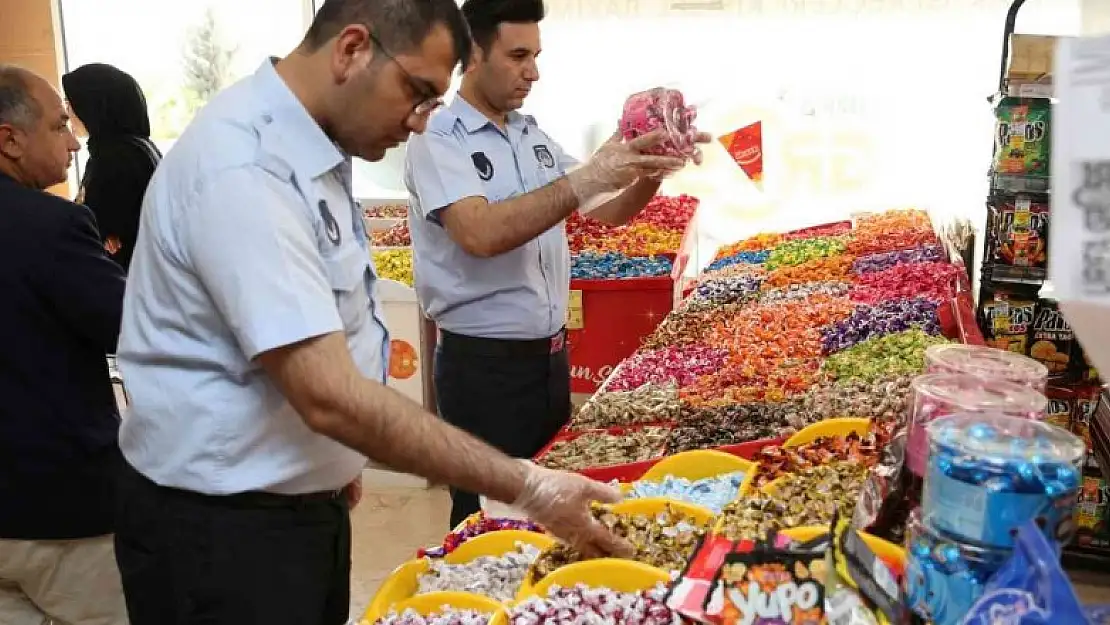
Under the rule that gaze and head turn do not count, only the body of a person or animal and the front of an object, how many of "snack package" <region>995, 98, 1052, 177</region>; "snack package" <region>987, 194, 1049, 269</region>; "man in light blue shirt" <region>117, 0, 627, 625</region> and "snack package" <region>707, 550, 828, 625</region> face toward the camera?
3

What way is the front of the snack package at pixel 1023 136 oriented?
toward the camera

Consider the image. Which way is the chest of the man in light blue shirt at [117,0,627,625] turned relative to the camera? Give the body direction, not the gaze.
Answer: to the viewer's right

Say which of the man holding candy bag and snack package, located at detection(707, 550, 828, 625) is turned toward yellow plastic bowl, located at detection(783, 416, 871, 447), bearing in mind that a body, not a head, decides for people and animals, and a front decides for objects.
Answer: the man holding candy bag

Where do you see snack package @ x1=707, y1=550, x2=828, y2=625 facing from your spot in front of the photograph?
facing the viewer

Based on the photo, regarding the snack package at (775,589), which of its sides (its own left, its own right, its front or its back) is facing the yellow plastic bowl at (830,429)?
back

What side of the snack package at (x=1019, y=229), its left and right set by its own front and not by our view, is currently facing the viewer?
front

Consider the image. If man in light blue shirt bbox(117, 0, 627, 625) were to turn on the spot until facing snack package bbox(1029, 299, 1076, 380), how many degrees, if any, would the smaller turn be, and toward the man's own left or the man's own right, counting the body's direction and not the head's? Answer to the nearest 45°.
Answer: approximately 45° to the man's own left

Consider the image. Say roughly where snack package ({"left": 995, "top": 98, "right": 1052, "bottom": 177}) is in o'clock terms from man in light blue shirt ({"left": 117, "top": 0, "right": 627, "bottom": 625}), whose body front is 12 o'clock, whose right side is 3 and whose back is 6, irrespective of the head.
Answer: The snack package is roughly at 11 o'clock from the man in light blue shirt.

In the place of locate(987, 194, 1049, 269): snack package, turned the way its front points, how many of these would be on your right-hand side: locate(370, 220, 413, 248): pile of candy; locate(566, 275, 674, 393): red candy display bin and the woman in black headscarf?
3

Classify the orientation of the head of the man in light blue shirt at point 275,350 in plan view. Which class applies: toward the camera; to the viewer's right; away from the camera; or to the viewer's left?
to the viewer's right

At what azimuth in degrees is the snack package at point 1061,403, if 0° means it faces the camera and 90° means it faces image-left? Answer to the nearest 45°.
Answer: approximately 45°
